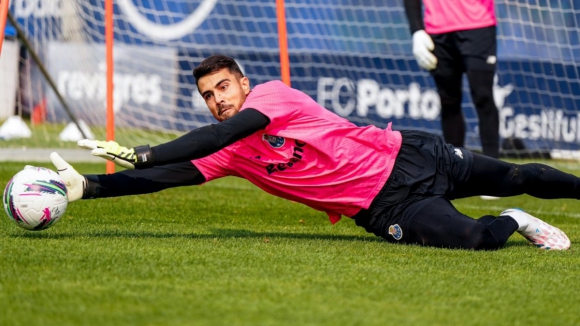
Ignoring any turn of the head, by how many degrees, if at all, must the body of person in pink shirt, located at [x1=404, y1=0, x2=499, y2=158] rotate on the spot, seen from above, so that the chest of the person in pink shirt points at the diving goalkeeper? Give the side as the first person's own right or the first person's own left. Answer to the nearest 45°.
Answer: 0° — they already face them

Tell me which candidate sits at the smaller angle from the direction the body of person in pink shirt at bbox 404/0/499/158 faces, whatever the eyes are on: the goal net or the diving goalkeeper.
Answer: the diving goalkeeper

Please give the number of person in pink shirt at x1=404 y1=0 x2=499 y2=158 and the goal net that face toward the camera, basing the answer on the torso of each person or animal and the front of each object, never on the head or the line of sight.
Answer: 2

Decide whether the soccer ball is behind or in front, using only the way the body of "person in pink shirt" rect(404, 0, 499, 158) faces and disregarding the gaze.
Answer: in front

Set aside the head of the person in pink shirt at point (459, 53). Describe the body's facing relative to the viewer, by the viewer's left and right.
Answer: facing the viewer

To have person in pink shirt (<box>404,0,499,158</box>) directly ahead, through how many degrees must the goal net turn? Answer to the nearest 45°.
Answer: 0° — it already faces them

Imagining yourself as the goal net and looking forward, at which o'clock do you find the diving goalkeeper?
The diving goalkeeper is roughly at 12 o'clock from the goal net.

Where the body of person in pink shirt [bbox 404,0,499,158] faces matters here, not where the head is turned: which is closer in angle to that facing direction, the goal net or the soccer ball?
the soccer ball

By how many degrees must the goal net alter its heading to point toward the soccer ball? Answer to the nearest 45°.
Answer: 0° — it already faces it
